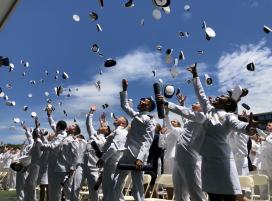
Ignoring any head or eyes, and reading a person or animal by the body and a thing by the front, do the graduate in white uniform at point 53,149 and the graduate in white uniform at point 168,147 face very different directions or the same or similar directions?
same or similar directions

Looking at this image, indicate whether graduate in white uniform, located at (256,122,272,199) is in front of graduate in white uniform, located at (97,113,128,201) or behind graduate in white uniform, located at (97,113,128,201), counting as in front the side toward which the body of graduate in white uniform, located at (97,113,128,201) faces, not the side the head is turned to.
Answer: behind

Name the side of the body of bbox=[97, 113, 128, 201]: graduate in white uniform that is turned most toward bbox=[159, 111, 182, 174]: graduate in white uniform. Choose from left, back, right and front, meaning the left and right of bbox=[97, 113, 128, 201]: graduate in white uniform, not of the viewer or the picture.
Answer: right

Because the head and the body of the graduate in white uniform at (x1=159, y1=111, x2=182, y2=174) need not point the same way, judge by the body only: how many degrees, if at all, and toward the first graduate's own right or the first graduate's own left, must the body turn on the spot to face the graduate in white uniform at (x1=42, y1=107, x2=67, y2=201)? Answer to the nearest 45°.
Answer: approximately 45° to the first graduate's own left
